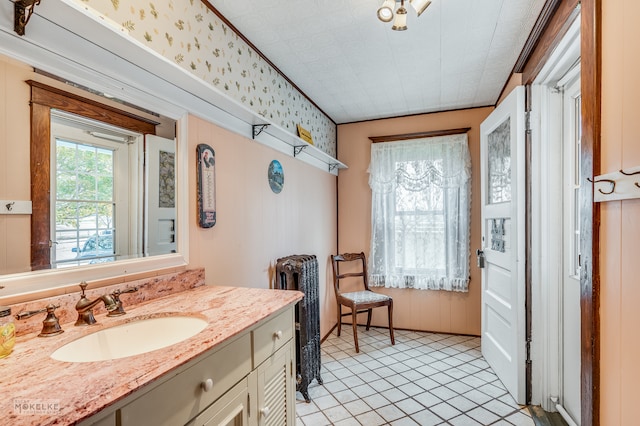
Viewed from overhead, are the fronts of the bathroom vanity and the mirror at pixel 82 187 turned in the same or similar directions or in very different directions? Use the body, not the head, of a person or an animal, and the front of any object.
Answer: same or similar directions

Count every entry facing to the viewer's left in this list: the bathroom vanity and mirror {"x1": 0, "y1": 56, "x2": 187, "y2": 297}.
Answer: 0

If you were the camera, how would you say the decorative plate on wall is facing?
facing the viewer and to the right of the viewer

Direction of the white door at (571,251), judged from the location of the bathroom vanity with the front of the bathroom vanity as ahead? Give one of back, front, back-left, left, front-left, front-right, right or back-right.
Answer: front-left

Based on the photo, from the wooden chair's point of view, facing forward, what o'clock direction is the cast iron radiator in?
The cast iron radiator is roughly at 2 o'clock from the wooden chair.

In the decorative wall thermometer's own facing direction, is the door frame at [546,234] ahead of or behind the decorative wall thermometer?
ahead

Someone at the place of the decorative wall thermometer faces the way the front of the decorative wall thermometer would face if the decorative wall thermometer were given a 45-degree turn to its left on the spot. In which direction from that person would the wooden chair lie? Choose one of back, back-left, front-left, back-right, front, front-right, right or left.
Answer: front-left

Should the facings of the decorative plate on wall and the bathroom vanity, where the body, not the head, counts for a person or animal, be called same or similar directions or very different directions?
same or similar directions

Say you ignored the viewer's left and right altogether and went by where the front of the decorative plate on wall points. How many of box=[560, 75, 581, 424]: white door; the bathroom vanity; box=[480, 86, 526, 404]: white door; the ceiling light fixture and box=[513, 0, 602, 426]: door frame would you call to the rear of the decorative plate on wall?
0

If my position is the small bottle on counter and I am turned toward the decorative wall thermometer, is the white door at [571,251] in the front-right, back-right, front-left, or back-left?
front-right

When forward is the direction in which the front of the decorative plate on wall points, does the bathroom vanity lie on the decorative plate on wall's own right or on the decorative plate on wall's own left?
on the decorative plate on wall's own right

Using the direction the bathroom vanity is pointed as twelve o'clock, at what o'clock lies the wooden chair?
The wooden chair is roughly at 9 o'clock from the bathroom vanity.

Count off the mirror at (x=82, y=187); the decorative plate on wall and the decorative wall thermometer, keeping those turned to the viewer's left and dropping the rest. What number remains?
0

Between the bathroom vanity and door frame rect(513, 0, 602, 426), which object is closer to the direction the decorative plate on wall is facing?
the door frame

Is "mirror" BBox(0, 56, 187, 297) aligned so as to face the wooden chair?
no
